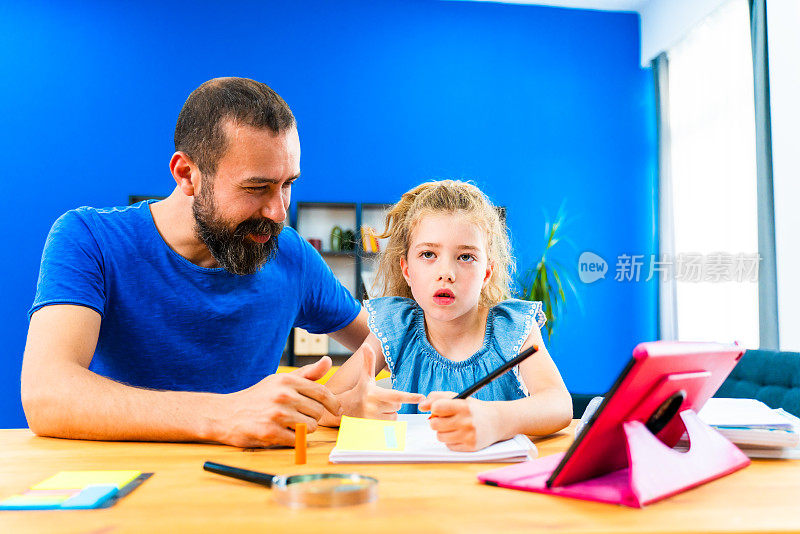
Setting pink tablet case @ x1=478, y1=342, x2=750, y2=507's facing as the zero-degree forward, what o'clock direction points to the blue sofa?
The blue sofa is roughly at 2 o'clock from the pink tablet case.

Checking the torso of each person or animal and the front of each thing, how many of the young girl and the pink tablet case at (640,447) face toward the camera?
1

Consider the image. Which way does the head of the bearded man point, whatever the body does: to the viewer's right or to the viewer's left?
to the viewer's right

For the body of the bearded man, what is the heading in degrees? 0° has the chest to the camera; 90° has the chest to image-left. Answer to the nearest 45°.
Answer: approximately 315°

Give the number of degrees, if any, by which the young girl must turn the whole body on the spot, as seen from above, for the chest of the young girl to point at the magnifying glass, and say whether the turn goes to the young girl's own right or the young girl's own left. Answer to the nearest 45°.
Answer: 0° — they already face it

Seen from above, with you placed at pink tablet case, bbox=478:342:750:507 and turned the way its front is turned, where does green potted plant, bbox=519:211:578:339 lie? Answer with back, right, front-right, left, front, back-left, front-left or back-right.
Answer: front-right

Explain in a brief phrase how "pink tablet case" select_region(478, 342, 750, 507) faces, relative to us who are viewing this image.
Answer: facing away from the viewer and to the left of the viewer
